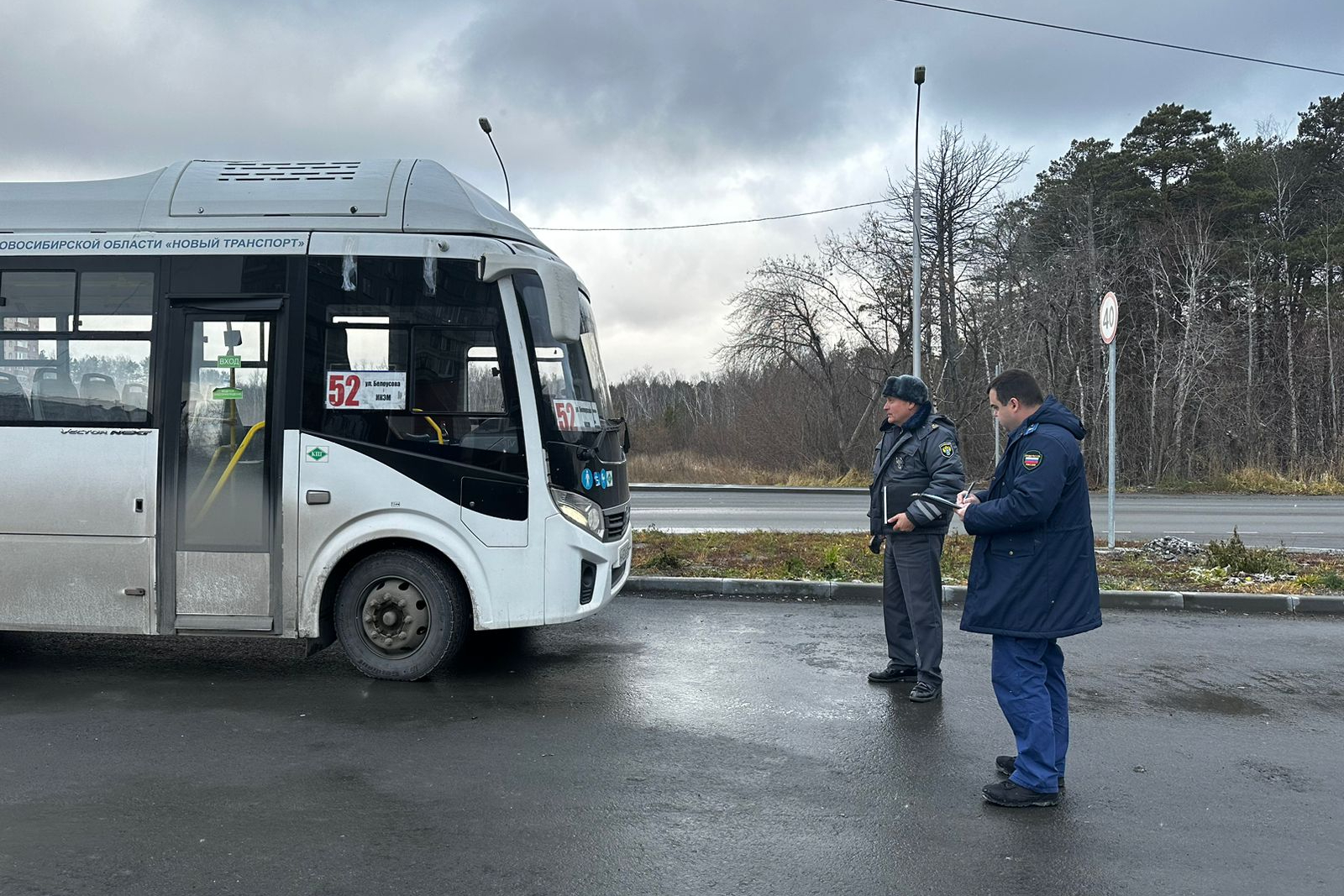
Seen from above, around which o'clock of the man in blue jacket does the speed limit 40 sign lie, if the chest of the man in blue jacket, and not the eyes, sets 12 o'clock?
The speed limit 40 sign is roughly at 3 o'clock from the man in blue jacket.

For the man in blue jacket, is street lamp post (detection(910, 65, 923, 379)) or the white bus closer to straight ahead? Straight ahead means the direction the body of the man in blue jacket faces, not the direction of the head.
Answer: the white bus

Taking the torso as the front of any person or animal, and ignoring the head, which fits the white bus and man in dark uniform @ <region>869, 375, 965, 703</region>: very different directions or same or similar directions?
very different directions

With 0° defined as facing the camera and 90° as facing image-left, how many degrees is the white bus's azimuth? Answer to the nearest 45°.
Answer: approximately 270°

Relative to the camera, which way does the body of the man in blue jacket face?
to the viewer's left

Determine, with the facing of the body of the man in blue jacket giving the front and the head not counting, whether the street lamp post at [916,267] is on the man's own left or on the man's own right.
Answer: on the man's own right

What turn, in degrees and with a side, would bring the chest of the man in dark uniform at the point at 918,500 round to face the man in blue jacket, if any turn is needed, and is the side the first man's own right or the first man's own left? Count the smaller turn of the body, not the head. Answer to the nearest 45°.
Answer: approximately 45° to the first man's own left

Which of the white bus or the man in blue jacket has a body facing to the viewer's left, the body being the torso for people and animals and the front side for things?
the man in blue jacket

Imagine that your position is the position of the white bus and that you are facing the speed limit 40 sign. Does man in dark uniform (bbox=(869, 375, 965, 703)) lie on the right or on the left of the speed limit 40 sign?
right

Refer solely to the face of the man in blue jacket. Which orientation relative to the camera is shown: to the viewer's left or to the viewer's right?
to the viewer's left

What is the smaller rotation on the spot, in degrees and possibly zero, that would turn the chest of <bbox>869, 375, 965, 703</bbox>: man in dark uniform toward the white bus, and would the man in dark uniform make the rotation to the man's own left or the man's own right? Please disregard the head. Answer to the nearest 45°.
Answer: approximately 45° to the man's own right
